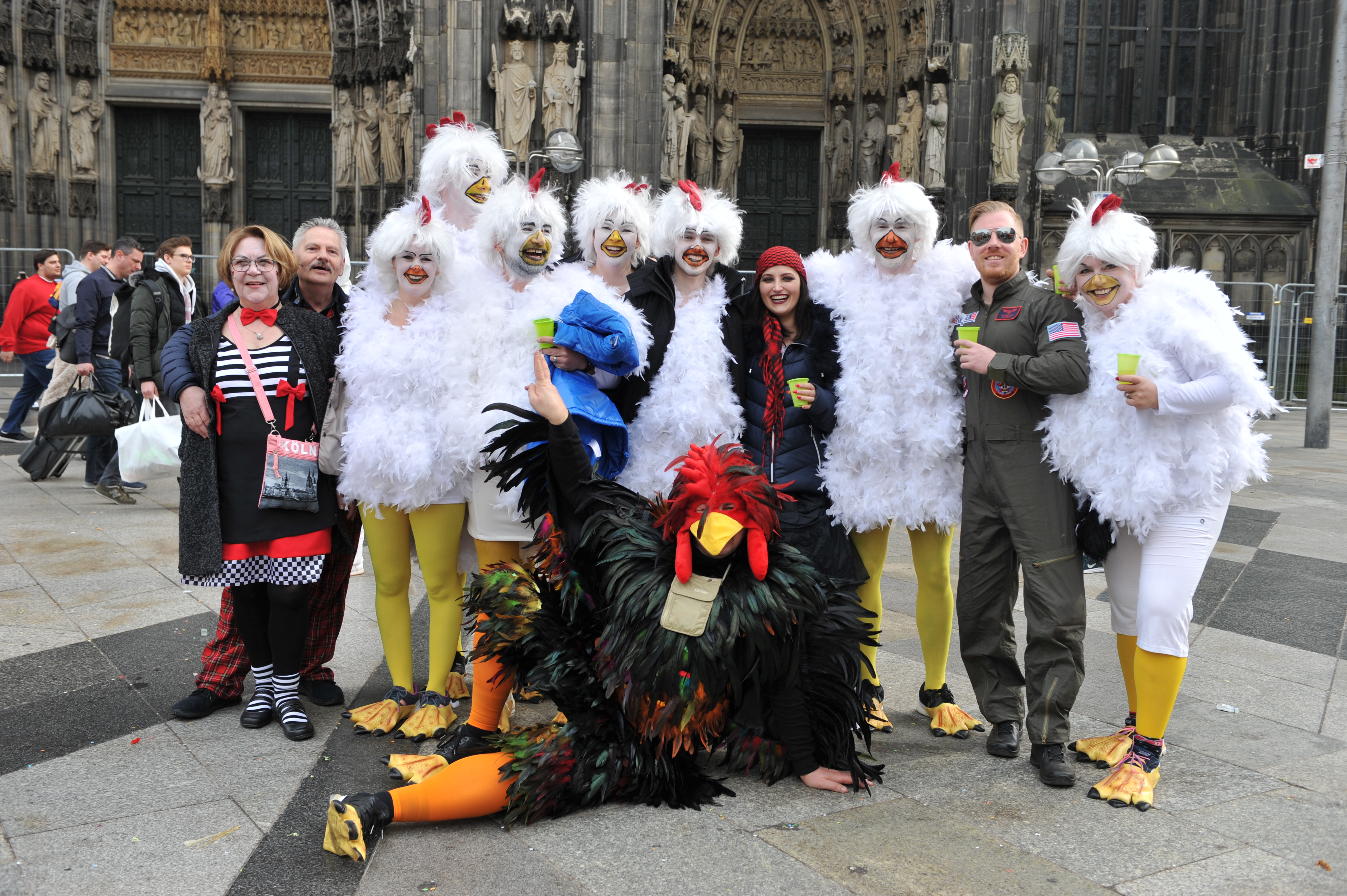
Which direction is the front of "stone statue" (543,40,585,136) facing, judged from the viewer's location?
facing the viewer

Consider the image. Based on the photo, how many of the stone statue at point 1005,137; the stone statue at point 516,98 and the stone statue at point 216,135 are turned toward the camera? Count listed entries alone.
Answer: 3

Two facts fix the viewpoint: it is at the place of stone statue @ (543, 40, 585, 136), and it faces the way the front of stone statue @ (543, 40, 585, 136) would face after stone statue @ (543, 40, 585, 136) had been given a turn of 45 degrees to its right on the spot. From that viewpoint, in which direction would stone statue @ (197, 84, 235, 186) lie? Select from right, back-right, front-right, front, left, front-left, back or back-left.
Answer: right

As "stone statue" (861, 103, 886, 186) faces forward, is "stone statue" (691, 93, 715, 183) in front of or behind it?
in front

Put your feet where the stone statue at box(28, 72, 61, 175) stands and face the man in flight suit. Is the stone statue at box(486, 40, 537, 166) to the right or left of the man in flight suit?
left

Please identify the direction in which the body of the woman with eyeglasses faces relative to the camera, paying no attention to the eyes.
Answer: toward the camera

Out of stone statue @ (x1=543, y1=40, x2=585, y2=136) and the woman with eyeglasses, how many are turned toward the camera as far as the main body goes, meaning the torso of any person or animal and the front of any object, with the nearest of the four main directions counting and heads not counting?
2

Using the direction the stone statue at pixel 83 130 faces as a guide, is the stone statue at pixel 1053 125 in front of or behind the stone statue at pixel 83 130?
in front
